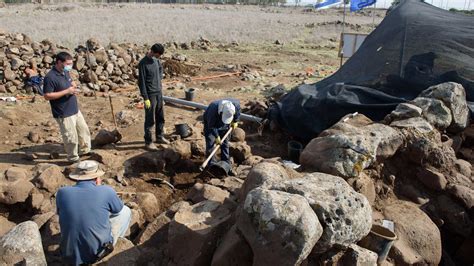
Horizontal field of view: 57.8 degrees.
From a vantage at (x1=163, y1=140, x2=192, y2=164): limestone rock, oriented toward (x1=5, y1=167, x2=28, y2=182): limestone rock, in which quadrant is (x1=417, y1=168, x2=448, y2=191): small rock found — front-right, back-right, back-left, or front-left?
back-left

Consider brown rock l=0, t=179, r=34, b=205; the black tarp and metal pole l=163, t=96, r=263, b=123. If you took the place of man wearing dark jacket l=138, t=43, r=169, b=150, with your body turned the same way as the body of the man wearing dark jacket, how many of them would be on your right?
1

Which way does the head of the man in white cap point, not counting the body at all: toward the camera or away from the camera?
toward the camera

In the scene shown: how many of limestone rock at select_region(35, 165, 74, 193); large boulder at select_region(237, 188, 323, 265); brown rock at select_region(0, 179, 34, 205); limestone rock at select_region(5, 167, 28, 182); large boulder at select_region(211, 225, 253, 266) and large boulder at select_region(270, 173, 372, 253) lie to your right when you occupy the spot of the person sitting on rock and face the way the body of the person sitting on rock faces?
3

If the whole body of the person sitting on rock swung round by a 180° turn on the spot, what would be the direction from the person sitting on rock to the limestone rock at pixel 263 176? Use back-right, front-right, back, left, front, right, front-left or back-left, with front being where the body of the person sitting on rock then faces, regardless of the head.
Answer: back-left

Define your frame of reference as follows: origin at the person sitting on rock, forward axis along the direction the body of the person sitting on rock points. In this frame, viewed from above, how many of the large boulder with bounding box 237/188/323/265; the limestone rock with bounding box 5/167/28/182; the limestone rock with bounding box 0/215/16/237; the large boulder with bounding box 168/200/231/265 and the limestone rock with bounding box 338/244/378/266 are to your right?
3

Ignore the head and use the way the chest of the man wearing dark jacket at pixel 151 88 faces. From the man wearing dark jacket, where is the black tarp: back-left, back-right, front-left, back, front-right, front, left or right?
front-left

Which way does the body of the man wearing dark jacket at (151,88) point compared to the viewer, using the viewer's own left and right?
facing the viewer and to the right of the viewer

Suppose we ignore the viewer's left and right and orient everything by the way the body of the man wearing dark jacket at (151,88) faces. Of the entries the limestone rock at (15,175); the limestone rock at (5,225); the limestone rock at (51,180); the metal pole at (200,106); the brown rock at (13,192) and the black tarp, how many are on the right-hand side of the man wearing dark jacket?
4

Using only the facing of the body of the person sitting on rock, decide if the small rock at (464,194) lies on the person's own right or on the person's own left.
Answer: on the person's own right

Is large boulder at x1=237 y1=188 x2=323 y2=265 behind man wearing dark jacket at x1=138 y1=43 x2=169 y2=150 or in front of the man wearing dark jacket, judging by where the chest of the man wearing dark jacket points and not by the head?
in front

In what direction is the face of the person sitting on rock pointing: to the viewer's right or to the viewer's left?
to the viewer's right

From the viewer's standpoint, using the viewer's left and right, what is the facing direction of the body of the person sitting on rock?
facing away from the viewer and to the right of the viewer

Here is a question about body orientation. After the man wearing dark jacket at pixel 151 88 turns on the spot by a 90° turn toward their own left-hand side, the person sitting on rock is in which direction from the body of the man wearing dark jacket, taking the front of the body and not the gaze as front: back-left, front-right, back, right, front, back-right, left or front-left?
back-right

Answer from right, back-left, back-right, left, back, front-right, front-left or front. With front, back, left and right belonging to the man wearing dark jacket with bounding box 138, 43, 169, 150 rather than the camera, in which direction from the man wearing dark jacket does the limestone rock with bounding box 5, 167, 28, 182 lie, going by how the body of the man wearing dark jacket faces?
right

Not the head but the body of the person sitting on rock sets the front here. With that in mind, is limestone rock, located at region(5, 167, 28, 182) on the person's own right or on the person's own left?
on the person's own left

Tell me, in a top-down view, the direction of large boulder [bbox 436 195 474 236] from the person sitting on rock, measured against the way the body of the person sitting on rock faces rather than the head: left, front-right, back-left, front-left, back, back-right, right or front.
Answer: front-right

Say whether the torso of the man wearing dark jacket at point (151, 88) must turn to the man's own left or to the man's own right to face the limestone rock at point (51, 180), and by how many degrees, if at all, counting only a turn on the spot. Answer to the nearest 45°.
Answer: approximately 90° to the man's own right

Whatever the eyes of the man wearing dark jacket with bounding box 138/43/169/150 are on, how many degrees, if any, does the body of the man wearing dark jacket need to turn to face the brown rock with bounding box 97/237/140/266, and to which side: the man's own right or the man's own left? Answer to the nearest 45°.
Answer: approximately 45° to the man's own right
